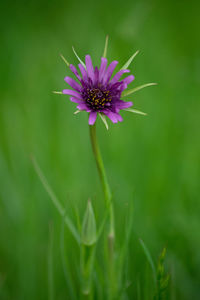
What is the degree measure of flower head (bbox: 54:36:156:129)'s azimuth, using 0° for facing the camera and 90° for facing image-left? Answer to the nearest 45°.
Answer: approximately 0°
